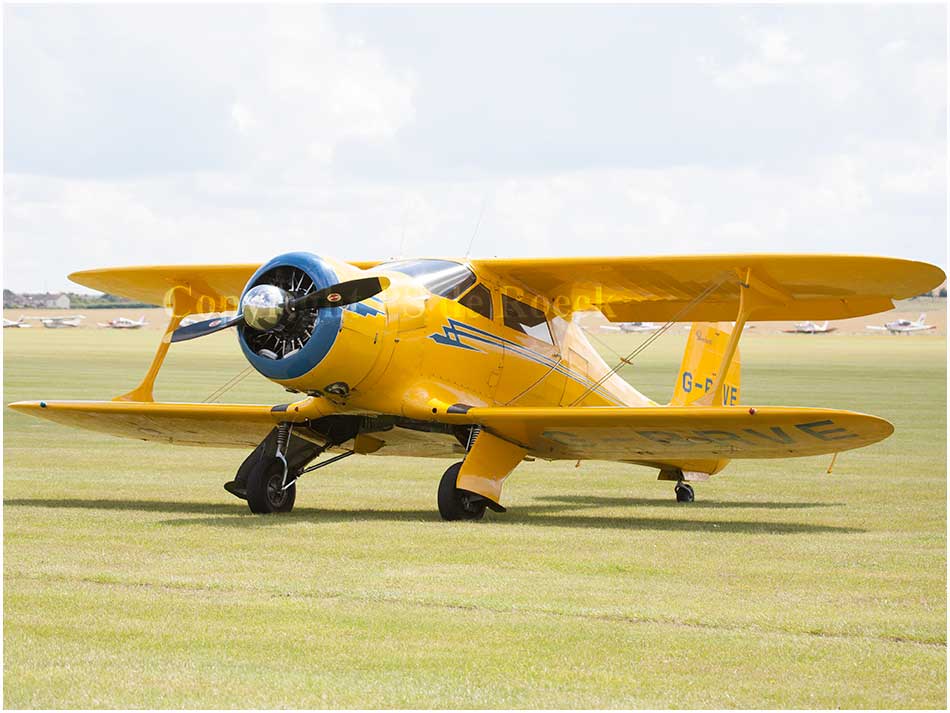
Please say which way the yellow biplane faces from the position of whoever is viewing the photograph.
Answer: facing the viewer and to the left of the viewer
